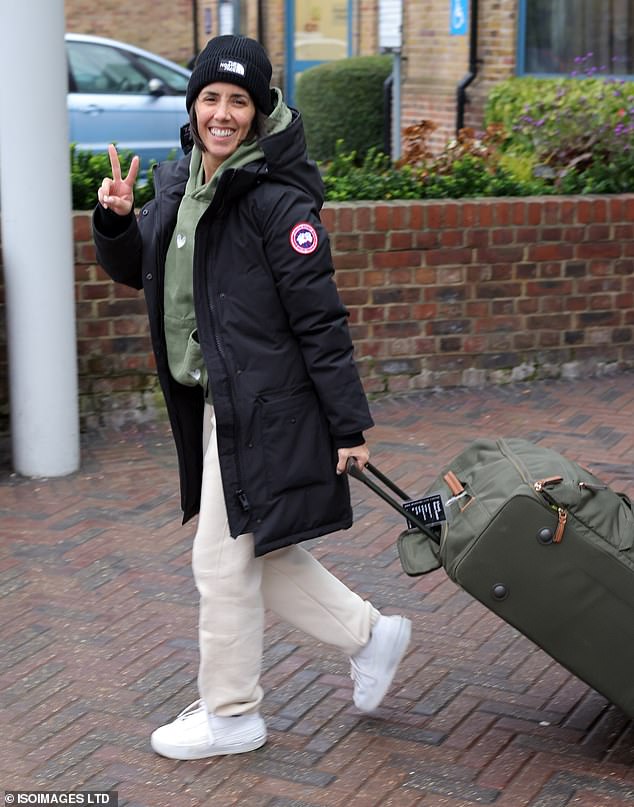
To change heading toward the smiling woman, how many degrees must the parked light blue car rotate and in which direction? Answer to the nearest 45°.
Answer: approximately 90° to its right

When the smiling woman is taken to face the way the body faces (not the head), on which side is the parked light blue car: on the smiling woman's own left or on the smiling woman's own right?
on the smiling woman's own right

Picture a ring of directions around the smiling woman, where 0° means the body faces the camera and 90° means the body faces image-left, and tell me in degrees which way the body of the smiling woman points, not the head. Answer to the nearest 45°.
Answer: approximately 45°

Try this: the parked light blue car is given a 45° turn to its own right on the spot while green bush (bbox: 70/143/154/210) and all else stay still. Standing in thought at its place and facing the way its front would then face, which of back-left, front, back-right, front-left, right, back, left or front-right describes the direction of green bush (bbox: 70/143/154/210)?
front-right

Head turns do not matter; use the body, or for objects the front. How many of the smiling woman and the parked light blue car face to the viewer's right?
1

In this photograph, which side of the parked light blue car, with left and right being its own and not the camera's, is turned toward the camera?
right

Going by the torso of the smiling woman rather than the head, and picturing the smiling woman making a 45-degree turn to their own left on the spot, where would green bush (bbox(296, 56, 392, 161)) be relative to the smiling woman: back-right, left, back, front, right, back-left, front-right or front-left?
back

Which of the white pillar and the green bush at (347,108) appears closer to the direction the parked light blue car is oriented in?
the green bush

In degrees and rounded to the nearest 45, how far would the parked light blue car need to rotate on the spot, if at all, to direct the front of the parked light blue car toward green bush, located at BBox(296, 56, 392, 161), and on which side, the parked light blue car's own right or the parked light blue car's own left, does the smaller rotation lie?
approximately 45° to the parked light blue car's own left
